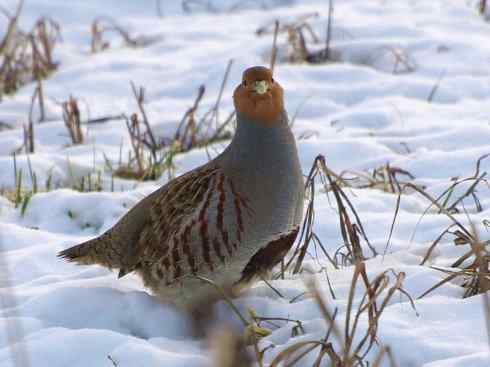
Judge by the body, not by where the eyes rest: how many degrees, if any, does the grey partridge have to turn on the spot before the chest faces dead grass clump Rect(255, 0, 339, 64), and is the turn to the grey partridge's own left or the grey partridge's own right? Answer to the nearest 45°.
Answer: approximately 135° to the grey partridge's own left

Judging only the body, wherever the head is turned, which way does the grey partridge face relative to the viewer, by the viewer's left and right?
facing the viewer and to the right of the viewer

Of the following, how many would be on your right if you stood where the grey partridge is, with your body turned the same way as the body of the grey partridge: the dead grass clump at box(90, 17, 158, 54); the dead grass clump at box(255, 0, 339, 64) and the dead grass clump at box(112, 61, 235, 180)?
0

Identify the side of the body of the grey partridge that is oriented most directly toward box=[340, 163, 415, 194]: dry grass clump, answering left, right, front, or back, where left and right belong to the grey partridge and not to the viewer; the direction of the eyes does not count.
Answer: left

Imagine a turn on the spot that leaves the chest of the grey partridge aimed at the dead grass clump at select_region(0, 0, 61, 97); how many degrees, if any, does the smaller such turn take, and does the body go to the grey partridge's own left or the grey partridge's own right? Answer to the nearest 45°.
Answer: approximately 135° to the grey partridge's own left

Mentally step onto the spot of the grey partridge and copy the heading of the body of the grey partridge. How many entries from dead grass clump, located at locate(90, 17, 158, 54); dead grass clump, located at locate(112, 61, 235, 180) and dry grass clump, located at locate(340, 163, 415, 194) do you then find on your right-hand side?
0

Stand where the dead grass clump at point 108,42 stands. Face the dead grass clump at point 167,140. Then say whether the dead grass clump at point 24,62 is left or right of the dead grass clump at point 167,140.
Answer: right

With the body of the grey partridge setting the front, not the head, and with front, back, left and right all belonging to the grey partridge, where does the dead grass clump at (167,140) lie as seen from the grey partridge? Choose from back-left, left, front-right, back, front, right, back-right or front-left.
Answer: back-left

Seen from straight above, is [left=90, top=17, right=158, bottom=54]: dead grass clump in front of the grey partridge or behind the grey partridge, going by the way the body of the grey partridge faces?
behind
